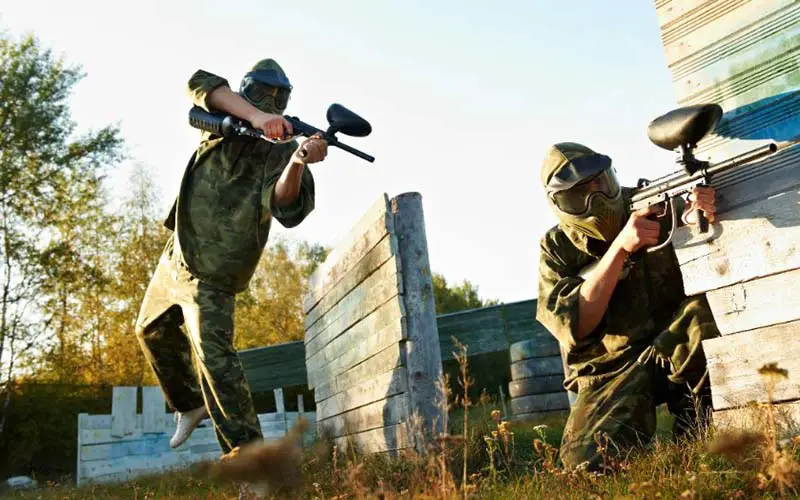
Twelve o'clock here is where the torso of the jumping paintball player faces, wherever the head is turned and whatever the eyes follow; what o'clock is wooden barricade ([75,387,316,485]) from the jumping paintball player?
The wooden barricade is roughly at 7 o'clock from the jumping paintball player.

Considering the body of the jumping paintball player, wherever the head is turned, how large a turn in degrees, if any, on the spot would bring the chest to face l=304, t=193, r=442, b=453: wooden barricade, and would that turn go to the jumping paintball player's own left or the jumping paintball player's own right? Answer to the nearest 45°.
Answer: approximately 90° to the jumping paintball player's own left

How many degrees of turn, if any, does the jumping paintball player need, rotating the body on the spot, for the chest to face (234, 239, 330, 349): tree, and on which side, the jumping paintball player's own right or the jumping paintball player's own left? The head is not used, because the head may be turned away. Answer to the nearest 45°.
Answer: approximately 135° to the jumping paintball player's own left

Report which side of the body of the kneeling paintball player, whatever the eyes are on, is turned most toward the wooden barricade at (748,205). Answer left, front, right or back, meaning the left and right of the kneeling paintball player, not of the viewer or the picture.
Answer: front

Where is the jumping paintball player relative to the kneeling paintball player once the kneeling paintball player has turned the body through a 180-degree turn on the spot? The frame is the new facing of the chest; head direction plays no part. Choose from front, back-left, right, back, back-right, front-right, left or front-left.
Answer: front-left

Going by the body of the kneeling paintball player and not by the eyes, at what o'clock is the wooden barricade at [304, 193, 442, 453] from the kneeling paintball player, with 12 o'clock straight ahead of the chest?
The wooden barricade is roughly at 6 o'clock from the kneeling paintball player.

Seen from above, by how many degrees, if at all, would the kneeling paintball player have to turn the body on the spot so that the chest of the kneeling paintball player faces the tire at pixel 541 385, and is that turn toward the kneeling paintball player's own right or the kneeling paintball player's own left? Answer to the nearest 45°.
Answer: approximately 135° to the kneeling paintball player's own left

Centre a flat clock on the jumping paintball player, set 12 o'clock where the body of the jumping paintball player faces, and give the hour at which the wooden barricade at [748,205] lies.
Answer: The wooden barricade is roughly at 12 o'clock from the jumping paintball player.

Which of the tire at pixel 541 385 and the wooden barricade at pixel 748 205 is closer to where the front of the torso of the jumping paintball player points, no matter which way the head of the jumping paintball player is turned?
the wooden barricade

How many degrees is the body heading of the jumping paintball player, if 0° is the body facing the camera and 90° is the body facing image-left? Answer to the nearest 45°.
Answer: approximately 315°

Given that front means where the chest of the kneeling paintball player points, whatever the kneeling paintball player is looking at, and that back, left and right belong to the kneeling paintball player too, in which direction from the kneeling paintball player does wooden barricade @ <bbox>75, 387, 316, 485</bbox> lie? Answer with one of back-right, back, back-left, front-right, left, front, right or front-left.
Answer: back

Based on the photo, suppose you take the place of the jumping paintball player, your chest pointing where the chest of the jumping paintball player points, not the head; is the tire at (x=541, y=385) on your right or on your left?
on your left
